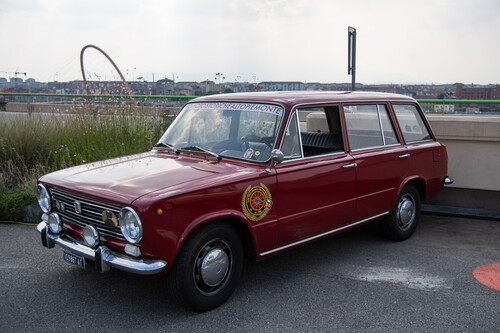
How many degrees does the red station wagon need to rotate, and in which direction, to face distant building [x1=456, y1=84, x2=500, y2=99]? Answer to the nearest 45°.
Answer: approximately 180°

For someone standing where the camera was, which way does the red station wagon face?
facing the viewer and to the left of the viewer
